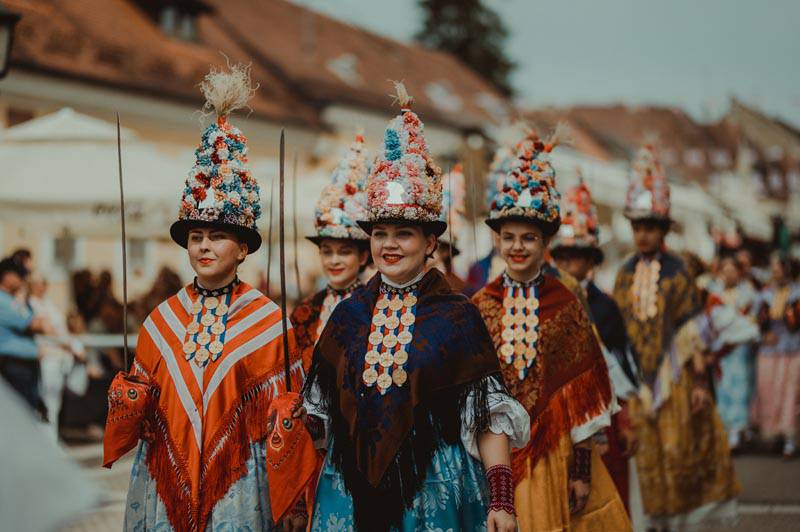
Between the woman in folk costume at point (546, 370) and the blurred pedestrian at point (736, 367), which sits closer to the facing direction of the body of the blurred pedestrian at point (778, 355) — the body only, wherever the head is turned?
the woman in folk costume

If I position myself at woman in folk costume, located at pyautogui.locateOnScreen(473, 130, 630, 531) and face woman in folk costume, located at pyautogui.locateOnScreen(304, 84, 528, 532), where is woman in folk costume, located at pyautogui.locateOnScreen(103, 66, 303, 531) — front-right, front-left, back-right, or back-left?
front-right

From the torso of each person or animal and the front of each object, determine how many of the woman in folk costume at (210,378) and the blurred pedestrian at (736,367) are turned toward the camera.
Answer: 2

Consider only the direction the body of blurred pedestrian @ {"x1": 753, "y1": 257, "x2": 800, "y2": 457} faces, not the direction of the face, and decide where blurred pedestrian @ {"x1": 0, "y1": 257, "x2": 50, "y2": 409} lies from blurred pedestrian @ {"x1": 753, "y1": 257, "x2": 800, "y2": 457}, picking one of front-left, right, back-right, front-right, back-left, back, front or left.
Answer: front-right

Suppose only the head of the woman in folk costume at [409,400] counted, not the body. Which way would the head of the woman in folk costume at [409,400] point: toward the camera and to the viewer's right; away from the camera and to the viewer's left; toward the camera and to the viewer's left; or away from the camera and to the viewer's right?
toward the camera and to the viewer's left

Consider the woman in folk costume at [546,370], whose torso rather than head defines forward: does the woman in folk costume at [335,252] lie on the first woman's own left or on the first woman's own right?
on the first woman's own right

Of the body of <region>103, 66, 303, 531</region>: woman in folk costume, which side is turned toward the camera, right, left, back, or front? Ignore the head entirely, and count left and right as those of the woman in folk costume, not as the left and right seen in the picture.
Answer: front

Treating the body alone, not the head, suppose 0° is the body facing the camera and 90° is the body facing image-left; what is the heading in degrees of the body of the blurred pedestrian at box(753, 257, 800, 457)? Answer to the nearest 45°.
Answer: approximately 0°

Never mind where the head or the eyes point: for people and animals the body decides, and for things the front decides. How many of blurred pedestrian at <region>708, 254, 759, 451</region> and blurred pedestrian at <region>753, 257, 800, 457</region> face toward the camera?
2

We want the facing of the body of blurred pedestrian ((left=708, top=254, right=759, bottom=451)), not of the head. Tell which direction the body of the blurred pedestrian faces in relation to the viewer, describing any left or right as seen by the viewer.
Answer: facing the viewer
